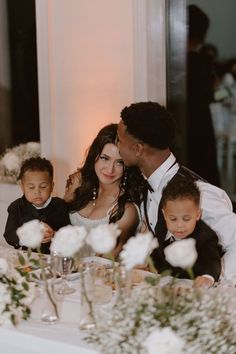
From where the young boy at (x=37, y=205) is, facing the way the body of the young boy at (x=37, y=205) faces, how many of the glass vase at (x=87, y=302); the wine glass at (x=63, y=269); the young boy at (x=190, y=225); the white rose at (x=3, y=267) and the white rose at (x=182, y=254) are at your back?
0

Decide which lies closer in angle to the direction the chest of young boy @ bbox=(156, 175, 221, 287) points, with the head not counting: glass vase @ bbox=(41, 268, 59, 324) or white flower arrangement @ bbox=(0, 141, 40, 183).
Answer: the glass vase

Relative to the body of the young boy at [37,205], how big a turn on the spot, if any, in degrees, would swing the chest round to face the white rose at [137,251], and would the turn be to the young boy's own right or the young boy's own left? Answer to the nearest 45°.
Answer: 0° — they already face it

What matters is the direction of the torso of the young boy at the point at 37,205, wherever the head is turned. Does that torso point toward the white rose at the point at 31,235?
yes

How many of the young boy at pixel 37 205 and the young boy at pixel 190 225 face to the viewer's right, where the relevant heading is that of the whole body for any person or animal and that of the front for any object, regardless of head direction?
0

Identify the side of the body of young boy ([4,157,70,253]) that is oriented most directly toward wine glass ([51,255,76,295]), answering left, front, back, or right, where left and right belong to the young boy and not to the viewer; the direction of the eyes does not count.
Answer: front

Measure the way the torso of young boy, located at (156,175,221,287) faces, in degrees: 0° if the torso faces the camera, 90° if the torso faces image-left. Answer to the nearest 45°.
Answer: approximately 45°

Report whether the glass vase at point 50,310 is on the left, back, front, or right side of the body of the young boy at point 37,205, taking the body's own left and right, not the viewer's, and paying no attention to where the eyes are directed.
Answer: front

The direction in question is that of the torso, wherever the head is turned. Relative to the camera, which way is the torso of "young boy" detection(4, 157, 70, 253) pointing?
toward the camera

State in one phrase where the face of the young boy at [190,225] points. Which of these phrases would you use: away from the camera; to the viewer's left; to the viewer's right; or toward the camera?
toward the camera

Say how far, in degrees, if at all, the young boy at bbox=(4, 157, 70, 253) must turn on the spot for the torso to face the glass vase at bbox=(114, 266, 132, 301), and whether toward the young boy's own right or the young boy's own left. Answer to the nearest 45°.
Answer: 0° — they already face it

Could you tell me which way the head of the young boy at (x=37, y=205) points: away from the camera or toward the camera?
toward the camera

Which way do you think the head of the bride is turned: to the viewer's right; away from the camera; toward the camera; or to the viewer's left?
toward the camera

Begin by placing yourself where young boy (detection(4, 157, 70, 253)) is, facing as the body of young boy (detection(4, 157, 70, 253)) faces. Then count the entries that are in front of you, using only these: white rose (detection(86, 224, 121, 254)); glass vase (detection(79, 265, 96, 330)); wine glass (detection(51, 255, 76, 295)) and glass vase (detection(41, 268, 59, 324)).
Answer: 4
